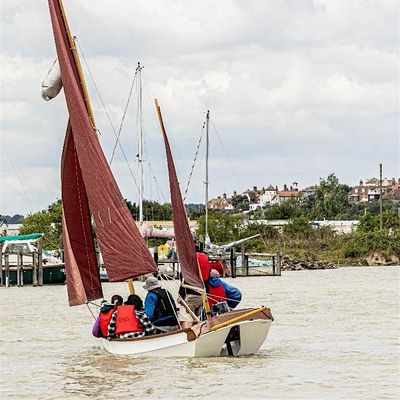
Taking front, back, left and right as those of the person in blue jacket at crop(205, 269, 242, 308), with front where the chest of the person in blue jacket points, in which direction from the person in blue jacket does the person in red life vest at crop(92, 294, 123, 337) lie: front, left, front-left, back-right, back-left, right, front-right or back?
front-right

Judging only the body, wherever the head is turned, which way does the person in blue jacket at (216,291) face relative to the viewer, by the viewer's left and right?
facing the viewer and to the left of the viewer
